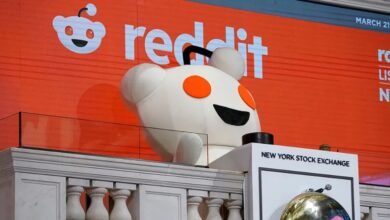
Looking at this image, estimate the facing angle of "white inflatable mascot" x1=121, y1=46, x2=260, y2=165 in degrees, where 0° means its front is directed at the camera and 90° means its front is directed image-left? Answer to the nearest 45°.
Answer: approximately 315°

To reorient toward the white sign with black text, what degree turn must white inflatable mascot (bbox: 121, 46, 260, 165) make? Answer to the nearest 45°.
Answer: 0° — it already faces it
